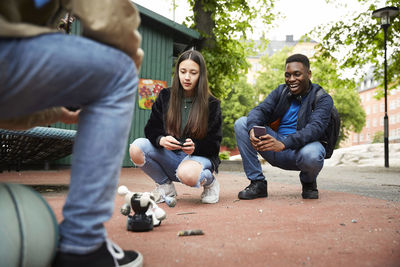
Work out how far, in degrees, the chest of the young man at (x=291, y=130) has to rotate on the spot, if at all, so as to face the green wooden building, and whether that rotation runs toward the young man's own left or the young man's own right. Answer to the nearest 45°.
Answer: approximately 90° to the young man's own right

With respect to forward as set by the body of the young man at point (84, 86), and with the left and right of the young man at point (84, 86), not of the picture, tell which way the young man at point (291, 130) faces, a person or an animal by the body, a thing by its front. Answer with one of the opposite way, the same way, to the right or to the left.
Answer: the opposite way

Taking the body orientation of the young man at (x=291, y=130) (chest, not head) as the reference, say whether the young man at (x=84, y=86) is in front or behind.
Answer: in front

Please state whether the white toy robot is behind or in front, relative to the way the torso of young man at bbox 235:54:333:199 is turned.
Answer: in front

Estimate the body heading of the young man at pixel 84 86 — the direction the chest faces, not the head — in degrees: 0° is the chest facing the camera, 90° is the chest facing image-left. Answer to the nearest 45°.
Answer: approximately 270°

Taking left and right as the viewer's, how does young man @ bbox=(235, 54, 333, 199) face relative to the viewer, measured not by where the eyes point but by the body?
facing the viewer and to the left of the viewer

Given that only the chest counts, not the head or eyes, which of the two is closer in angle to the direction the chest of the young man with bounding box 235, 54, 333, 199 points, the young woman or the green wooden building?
the young woman

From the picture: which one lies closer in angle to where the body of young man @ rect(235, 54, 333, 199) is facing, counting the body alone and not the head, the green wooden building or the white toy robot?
the white toy robot
